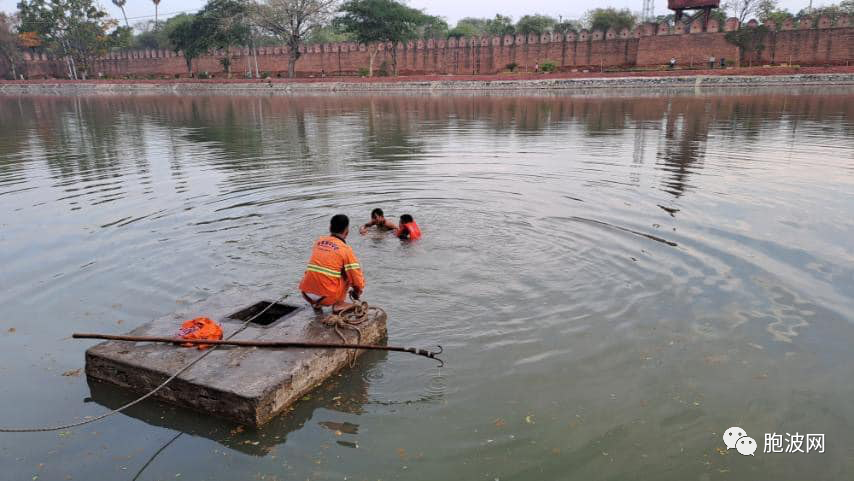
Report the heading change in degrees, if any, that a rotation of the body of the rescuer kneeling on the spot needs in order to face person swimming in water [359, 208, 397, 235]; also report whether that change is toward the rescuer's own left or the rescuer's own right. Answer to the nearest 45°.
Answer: approximately 45° to the rescuer's own left

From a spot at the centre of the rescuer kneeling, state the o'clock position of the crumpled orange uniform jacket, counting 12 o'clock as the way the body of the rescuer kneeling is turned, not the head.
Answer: The crumpled orange uniform jacket is roughly at 7 o'clock from the rescuer kneeling.

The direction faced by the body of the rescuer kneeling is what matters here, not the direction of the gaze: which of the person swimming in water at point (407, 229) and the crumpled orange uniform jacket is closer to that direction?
the person swimming in water

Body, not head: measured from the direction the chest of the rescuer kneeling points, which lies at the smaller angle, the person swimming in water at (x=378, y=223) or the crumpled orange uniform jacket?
the person swimming in water

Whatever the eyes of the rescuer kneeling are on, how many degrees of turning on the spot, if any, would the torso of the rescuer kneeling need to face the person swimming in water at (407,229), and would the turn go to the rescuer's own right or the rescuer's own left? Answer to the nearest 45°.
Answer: approximately 45° to the rescuer's own left

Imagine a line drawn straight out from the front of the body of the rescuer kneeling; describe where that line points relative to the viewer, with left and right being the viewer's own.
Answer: facing away from the viewer and to the right of the viewer
